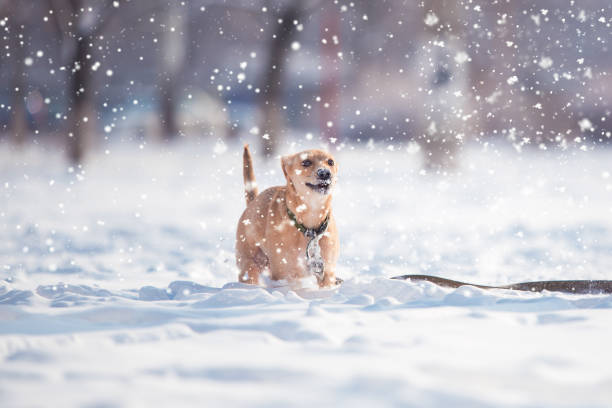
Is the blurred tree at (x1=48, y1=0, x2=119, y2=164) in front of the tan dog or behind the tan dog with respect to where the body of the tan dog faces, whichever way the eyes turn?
behind

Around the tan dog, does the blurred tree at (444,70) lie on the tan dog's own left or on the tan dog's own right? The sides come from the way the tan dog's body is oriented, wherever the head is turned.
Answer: on the tan dog's own left

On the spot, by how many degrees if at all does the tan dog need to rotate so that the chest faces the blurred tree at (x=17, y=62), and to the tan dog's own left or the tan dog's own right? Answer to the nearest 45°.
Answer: approximately 180°

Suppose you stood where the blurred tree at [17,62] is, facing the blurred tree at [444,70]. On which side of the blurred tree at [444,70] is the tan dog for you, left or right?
right

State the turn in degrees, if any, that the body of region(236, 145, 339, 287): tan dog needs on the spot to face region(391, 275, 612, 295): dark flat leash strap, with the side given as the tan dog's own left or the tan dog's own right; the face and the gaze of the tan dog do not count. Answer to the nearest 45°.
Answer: approximately 45° to the tan dog's own left

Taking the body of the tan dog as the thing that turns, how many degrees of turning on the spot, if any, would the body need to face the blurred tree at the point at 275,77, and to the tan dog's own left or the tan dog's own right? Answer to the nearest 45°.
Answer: approximately 135° to the tan dog's own left

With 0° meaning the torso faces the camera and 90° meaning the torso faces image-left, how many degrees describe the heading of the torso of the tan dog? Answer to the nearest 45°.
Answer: approximately 315°

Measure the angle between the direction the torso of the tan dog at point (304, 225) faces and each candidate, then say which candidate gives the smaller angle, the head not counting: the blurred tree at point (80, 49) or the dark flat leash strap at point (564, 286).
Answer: the dark flat leash strap
